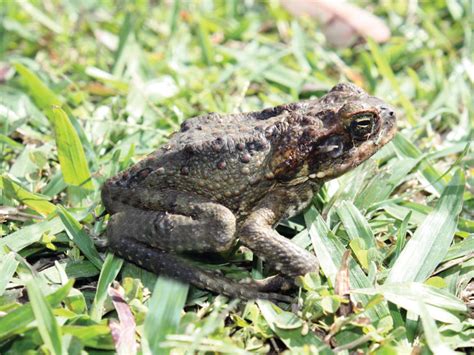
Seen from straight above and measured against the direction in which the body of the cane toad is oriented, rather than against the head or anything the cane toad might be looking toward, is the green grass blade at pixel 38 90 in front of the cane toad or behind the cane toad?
behind

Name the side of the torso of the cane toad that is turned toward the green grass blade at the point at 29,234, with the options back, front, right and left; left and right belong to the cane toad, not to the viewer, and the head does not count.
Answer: back

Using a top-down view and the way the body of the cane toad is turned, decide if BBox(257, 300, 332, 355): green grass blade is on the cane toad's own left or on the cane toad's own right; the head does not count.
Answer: on the cane toad's own right

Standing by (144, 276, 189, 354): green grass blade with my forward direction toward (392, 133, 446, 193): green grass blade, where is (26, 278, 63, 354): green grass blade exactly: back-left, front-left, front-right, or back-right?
back-left

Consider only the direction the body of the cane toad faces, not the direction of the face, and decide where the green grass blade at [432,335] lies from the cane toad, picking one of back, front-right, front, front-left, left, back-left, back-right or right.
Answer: front-right

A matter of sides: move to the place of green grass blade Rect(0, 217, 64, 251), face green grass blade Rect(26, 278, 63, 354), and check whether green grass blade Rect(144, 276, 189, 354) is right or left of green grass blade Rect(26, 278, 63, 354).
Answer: left

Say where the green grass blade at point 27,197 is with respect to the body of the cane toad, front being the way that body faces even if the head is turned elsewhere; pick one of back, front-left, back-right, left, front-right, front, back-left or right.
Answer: back

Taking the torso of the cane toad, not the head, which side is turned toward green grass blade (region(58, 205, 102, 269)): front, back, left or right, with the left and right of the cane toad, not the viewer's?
back

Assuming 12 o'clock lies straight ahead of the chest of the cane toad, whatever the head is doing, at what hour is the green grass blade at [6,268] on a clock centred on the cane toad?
The green grass blade is roughly at 5 o'clock from the cane toad.

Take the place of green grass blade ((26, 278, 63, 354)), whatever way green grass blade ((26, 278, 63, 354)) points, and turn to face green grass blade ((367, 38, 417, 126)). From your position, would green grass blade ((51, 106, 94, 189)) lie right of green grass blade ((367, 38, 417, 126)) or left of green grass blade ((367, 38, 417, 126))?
left

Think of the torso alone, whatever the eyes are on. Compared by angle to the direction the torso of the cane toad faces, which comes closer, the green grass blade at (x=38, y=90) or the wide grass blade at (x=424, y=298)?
the wide grass blade

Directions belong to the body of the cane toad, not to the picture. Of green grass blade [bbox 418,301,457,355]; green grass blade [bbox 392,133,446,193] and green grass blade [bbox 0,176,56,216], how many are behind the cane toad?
1

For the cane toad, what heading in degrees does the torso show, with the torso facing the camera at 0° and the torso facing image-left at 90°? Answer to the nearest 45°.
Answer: approximately 270°
